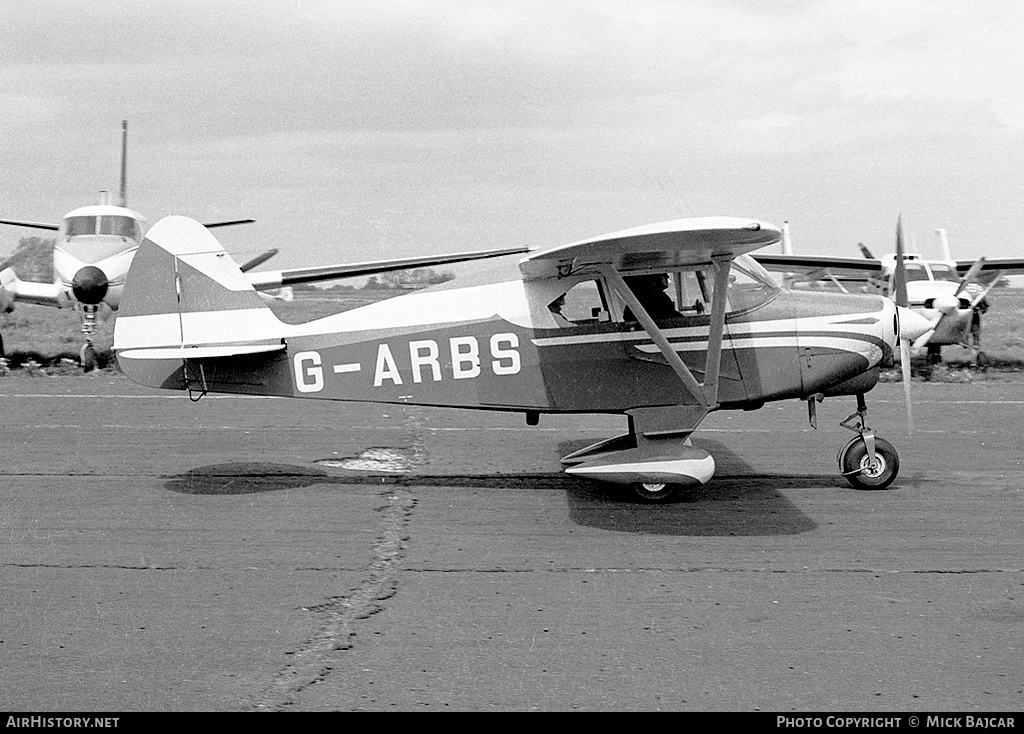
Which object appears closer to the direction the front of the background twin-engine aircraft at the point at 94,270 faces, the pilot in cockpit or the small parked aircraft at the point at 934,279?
the pilot in cockpit

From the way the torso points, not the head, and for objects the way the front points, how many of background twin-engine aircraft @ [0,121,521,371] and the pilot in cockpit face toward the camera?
1

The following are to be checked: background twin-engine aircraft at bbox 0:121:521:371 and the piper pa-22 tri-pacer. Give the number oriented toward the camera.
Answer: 1

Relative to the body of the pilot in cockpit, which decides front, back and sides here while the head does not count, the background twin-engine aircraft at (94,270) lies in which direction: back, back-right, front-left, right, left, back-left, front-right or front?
back-left

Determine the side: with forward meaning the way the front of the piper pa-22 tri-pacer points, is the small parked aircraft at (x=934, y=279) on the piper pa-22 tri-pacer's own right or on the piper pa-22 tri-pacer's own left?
on the piper pa-22 tri-pacer's own left

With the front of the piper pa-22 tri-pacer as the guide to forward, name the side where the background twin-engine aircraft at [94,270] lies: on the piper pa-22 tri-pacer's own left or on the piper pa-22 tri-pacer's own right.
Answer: on the piper pa-22 tri-pacer's own left

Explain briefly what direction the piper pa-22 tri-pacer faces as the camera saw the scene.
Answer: facing to the right of the viewer

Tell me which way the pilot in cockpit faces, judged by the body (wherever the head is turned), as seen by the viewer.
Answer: to the viewer's right

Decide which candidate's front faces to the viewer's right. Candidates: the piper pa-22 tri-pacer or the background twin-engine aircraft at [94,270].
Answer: the piper pa-22 tri-pacer

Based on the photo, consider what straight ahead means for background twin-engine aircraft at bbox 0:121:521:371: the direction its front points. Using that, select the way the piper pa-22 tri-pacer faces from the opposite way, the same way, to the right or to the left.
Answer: to the left

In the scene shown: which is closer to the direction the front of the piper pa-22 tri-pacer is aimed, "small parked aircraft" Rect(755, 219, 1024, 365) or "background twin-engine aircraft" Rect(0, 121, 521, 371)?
the small parked aircraft
